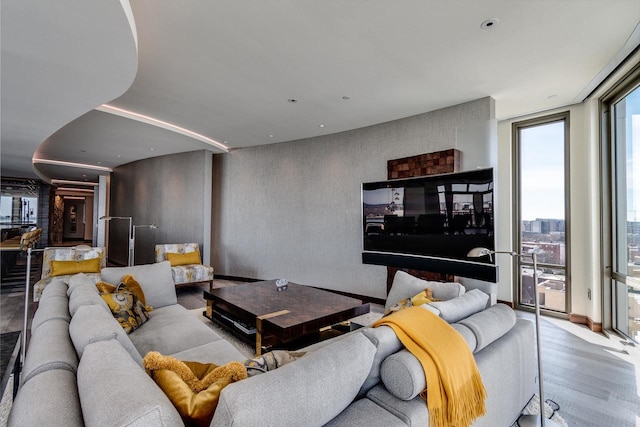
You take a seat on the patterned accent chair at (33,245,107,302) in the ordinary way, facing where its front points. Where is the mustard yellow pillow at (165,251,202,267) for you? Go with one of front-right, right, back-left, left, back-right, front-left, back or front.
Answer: left

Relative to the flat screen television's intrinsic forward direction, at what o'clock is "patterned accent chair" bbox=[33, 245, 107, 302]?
The patterned accent chair is roughly at 1 o'clock from the flat screen television.

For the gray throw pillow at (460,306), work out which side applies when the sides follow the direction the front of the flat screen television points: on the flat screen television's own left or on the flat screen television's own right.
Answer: on the flat screen television's own left

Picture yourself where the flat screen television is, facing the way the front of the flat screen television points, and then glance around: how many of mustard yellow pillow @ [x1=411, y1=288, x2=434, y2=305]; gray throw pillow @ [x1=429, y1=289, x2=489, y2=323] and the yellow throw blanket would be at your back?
0

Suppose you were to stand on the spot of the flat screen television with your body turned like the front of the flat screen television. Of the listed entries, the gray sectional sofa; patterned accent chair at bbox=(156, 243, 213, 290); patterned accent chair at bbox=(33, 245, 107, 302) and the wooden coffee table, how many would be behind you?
0

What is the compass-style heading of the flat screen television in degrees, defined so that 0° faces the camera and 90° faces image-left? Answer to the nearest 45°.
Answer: approximately 45°

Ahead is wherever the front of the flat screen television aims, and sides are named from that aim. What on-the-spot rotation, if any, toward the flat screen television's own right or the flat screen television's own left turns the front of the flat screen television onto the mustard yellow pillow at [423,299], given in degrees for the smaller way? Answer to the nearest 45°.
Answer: approximately 45° to the flat screen television's own left

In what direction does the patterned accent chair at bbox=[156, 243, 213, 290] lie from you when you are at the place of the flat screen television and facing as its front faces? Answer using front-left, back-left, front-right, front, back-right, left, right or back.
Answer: front-right

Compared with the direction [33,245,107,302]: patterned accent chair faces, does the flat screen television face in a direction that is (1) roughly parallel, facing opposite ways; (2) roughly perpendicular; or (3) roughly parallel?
roughly perpendicular

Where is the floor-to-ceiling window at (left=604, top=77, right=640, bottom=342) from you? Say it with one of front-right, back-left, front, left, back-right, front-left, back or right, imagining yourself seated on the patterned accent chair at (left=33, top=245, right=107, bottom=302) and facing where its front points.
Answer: front-left

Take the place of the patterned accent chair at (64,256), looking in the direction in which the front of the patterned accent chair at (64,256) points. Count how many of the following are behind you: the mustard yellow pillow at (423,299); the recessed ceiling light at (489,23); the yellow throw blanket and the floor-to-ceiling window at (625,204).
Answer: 0

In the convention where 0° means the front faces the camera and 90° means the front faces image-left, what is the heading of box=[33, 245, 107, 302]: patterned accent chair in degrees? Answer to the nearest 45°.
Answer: approximately 0°

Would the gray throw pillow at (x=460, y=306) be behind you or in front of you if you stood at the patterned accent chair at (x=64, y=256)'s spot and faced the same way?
in front

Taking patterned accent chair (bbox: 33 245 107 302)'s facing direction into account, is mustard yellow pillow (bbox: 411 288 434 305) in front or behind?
in front

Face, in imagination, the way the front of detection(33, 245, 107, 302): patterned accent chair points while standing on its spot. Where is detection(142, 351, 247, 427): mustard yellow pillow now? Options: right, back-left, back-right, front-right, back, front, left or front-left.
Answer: front

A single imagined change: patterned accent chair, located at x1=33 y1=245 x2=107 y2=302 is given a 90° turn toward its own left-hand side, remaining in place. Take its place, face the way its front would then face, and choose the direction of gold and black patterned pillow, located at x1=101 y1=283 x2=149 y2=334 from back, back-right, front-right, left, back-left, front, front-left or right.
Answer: right

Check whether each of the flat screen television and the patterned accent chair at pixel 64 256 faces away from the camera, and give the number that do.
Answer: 0

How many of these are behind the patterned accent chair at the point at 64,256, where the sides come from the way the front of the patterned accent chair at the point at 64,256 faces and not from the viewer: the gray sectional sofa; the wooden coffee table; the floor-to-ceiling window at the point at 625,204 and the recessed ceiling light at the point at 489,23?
0

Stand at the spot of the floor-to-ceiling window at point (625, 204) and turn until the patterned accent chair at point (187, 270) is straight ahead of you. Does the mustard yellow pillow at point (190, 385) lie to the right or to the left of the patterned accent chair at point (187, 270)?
left

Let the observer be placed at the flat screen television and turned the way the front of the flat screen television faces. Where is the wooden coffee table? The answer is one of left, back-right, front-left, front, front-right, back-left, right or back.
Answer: front

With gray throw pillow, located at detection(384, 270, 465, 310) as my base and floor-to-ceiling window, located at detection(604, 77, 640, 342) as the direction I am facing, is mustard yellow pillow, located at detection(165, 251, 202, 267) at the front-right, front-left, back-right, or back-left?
back-left
